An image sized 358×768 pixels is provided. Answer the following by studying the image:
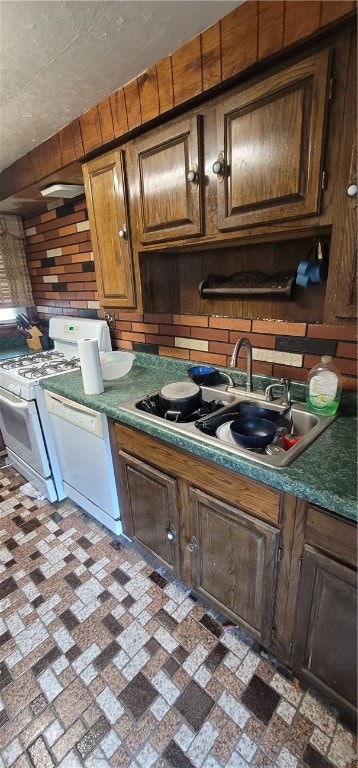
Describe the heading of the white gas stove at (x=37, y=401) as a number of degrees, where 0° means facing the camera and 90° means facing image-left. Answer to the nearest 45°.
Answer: approximately 45°

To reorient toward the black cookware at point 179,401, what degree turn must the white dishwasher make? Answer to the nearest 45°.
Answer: approximately 90° to its left

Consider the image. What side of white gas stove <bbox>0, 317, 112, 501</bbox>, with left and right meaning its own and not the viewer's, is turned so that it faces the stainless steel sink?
left

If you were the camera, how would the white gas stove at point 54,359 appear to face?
facing the viewer and to the left of the viewer

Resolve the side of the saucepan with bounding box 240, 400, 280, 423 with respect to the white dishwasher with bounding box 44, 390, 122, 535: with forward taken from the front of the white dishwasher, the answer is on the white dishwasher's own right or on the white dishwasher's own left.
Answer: on the white dishwasher's own left

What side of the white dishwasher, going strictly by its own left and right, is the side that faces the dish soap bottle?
left

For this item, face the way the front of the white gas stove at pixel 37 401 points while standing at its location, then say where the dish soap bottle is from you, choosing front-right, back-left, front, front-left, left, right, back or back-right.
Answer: left

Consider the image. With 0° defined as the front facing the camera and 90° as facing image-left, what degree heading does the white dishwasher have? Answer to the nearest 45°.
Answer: approximately 45°
